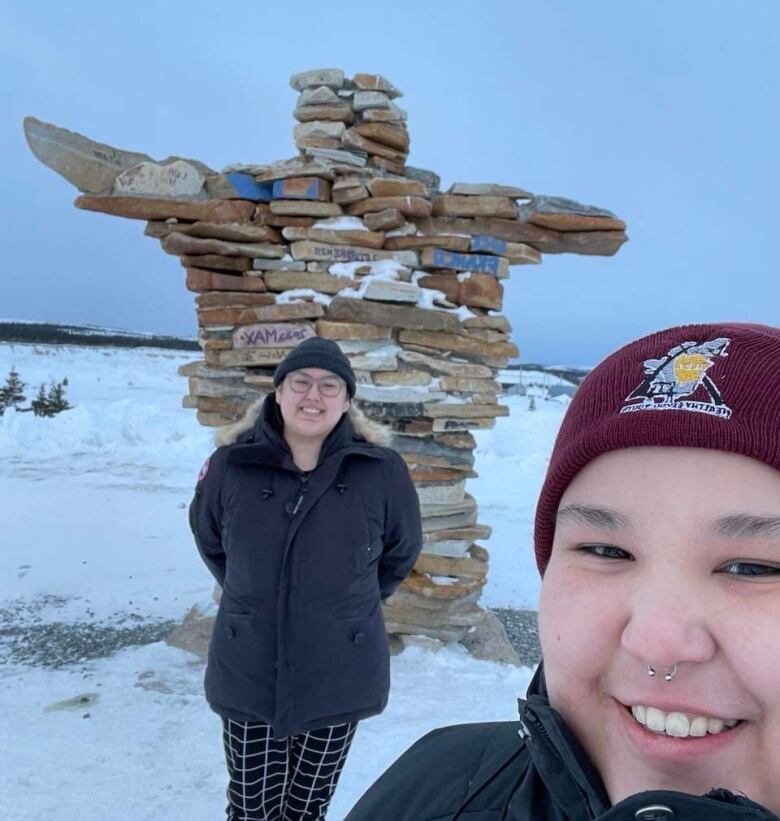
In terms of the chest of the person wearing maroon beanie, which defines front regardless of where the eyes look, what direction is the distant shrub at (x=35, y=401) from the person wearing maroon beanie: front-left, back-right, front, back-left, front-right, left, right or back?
back-right

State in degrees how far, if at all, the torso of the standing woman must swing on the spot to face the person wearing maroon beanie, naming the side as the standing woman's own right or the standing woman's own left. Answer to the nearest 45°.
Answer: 0° — they already face them

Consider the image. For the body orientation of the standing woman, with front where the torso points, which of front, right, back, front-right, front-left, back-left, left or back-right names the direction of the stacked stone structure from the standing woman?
back

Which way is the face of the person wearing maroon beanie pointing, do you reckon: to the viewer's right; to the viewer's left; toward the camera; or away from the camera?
toward the camera

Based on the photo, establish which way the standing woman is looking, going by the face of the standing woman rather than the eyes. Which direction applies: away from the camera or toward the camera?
toward the camera

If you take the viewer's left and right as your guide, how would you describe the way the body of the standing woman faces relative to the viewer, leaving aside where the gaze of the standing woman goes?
facing the viewer

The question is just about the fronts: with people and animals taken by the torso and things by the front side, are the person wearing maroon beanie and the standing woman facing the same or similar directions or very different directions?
same or similar directions

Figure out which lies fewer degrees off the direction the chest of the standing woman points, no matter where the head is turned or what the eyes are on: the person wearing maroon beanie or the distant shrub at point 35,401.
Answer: the person wearing maroon beanie

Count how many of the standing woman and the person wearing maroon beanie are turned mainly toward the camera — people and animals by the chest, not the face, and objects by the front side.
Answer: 2
